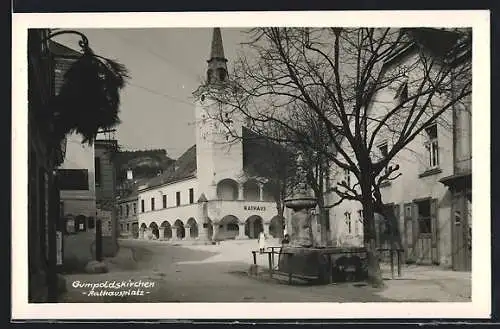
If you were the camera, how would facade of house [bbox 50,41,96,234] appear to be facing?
facing the viewer and to the right of the viewer

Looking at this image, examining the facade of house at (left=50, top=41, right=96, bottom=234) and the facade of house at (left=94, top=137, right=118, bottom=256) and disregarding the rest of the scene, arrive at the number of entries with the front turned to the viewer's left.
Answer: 0

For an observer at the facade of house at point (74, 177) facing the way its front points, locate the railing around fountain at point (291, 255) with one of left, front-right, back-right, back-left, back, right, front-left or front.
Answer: front-left

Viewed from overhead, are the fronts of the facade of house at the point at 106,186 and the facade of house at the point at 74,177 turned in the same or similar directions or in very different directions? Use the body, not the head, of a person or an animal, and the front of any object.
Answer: same or similar directions
